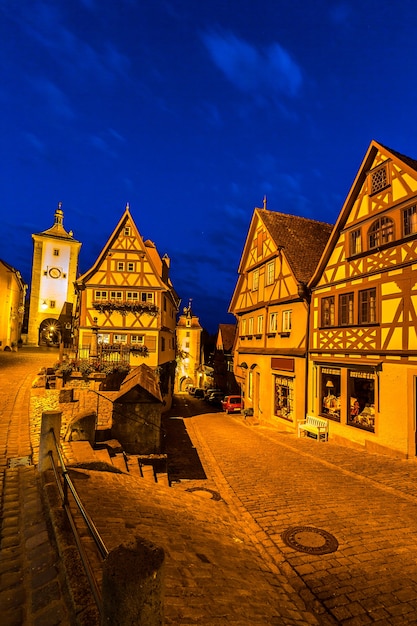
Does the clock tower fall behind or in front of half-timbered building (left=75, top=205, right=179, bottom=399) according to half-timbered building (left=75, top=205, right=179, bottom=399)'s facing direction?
behind

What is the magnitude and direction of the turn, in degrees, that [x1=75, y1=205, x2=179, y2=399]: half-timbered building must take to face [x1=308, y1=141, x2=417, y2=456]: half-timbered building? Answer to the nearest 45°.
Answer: approximately 45° to its left

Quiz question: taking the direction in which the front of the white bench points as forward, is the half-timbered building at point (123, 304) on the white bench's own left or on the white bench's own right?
on the white bench's own right

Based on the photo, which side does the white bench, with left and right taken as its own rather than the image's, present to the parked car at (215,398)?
right

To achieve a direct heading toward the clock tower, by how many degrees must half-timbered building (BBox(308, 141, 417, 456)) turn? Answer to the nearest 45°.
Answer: approximately 90° to its right

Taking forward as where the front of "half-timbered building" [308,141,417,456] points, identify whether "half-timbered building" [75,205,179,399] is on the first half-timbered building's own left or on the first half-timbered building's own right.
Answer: on the first half-timbered building's own right

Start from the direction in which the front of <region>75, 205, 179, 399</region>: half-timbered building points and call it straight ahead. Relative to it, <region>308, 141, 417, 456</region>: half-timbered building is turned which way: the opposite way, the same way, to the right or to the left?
to the right

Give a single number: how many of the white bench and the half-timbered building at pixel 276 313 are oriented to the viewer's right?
0

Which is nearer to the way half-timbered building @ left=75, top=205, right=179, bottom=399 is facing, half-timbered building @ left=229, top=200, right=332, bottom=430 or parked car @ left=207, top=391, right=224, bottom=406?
the half-timbered building

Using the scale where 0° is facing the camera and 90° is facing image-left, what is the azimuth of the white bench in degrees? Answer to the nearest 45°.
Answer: approximately 45°
